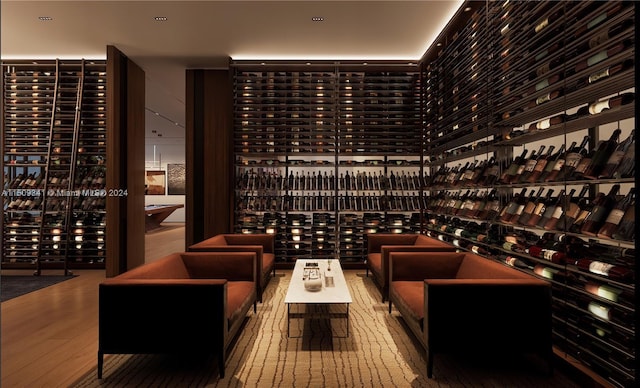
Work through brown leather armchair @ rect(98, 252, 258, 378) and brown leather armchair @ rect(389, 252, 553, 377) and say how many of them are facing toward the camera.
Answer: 0

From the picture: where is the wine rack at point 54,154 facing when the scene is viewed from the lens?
facing the viewer

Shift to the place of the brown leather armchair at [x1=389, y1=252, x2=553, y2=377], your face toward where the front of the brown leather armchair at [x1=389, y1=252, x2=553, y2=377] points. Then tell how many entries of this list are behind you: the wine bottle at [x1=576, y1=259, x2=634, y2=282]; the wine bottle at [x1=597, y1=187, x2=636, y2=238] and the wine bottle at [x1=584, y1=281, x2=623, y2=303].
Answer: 3

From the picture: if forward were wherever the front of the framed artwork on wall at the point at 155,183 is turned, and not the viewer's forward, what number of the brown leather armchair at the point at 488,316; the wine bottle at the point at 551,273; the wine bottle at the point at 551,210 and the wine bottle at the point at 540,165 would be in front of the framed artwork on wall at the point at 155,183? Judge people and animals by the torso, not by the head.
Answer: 4

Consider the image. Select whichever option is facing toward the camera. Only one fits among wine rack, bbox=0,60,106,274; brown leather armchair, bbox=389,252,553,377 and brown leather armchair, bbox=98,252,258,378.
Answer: the wine rack

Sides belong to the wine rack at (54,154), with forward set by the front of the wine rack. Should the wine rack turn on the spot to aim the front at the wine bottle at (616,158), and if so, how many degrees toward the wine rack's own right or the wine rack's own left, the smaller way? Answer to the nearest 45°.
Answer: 0° — it already faces it

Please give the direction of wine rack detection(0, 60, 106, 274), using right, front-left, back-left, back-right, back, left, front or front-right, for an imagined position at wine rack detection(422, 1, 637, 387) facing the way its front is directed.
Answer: front-right

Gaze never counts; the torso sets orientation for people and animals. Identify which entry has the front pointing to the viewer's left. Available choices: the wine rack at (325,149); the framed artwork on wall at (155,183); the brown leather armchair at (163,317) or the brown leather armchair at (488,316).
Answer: the brown leather armchair at (488,316)

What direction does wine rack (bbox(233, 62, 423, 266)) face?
toward the camera

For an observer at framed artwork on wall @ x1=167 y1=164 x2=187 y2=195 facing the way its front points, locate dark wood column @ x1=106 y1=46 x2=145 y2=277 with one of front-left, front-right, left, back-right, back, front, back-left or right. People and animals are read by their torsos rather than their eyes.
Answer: front

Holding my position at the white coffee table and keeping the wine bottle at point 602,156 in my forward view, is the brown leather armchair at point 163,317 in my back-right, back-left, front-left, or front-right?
back-right

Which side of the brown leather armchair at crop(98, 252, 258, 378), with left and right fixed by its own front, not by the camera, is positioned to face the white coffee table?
front

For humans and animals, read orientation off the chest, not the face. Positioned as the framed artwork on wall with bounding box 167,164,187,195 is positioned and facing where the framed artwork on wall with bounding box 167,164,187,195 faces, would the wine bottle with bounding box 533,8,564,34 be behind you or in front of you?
in front

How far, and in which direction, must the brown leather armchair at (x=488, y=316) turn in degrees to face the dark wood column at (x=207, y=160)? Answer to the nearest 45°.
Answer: approximately 45° to its right

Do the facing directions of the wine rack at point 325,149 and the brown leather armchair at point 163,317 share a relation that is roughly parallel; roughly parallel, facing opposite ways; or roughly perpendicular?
roughly perpendicular

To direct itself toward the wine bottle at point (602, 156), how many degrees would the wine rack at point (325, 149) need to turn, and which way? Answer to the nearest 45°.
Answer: approximately 45° to its left

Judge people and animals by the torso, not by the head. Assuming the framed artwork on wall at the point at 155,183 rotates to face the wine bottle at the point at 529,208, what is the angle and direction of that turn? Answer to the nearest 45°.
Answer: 0° — it already faces it

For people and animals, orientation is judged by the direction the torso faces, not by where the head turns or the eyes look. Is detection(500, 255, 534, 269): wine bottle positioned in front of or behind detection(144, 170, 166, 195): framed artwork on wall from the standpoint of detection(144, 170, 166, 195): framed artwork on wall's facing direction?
in front

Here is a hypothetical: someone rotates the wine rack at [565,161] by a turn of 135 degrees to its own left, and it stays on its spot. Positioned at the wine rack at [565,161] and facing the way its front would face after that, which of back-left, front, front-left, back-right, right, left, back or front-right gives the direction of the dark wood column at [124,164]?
back

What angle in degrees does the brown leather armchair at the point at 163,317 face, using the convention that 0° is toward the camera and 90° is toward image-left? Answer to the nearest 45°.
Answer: approximately 270°
